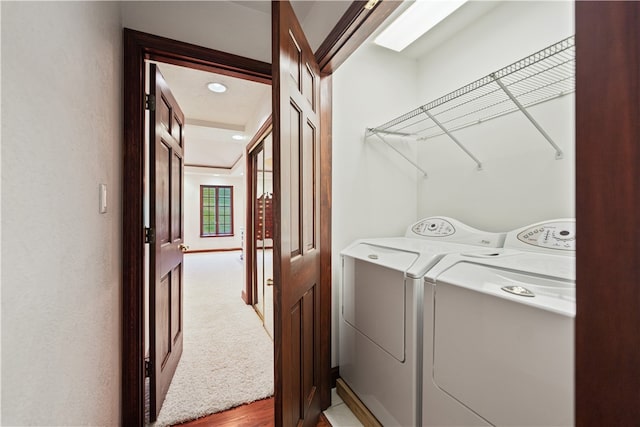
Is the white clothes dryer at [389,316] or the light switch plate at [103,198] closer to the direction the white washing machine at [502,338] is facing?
the light switch plate

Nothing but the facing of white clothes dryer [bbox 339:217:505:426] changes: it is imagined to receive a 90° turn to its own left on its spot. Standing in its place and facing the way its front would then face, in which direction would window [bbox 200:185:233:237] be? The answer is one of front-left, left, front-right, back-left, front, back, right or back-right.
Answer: back

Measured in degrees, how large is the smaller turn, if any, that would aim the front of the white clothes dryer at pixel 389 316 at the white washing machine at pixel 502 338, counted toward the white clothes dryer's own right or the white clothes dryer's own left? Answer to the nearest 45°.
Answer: approximately 90° to the white clothes dryer's own left

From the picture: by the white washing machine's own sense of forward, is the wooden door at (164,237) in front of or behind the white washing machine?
in front

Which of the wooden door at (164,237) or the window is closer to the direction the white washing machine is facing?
the wooden door

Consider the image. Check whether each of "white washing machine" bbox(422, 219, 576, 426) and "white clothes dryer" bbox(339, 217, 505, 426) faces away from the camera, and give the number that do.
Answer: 0

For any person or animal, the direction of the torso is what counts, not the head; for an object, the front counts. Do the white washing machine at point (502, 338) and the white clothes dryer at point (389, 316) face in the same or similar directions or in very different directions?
same or similar directions

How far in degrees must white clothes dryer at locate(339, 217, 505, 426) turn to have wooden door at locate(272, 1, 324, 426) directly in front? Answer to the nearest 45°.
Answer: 0° — it already faces it

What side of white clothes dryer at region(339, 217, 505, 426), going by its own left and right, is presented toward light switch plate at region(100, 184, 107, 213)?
front

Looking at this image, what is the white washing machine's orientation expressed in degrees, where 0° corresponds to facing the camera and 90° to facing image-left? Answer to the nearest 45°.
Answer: approximately 45°
